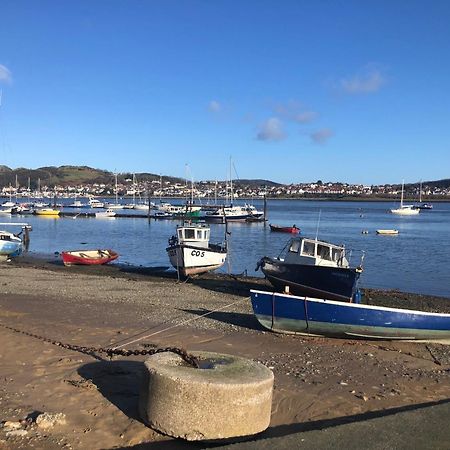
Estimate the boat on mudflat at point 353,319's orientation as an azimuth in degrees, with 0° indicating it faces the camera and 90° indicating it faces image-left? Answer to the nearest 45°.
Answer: approximately 90°

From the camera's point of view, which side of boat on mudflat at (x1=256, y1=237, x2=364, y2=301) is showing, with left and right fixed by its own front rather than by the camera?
left

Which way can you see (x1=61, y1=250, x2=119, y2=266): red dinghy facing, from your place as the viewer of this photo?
facing to the left of the viewer

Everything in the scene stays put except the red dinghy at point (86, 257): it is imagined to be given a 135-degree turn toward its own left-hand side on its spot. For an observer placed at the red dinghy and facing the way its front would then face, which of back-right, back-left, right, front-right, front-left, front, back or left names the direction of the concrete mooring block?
front-right

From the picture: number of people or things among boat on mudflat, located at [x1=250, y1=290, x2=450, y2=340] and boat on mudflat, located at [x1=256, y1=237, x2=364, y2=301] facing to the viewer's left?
2

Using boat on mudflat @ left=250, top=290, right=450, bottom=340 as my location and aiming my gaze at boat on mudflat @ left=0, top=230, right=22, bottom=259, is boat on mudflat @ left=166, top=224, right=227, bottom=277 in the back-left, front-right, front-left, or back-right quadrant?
front-right

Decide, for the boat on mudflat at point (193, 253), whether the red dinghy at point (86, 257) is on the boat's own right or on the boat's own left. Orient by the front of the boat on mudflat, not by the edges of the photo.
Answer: on the boat's own right

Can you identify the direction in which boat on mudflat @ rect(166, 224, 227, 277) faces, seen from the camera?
facing the viewer and to the left of the viewer

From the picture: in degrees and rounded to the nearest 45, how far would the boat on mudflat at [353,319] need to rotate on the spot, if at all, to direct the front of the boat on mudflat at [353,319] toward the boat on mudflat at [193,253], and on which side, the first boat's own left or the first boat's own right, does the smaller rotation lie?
approximately 45° to the first boat's own right

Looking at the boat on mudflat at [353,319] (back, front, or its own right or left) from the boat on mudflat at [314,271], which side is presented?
right

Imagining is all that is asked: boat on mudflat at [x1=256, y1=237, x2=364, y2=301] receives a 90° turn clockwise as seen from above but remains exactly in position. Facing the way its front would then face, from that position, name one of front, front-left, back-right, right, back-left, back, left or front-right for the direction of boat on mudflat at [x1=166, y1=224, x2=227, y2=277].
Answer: front-left

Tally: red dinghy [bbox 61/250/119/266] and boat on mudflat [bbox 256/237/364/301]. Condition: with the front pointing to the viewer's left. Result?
2

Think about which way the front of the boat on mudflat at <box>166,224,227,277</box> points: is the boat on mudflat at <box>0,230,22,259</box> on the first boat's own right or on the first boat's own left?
on the first boat's own right

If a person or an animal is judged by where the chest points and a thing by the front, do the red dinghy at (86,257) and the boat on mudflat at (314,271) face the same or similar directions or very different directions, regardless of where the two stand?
same or similar directions

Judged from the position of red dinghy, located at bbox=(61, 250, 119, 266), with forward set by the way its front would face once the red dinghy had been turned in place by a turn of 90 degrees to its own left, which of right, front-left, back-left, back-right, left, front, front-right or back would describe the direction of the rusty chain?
back
